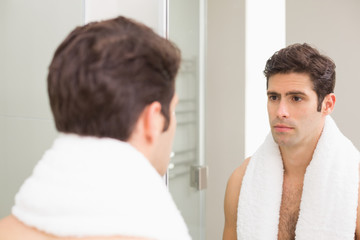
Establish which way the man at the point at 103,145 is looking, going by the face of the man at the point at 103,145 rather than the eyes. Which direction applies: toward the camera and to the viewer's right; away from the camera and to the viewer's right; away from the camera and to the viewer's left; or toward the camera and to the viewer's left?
away from the camera and to the viewer's right

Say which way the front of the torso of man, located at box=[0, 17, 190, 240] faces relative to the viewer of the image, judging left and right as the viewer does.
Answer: facing away from the viewer and to the right of the viewer
